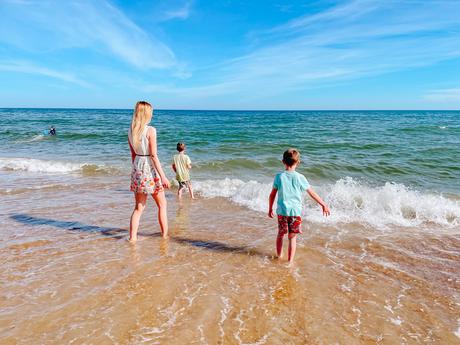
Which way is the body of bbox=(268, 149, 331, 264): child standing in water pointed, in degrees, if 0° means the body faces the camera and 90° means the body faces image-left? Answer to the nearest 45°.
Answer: approximately 180°

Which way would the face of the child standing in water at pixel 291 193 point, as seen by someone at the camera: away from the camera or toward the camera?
away from the camera

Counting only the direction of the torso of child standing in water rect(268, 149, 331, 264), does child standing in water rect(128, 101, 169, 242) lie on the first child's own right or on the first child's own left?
on the first child's own left

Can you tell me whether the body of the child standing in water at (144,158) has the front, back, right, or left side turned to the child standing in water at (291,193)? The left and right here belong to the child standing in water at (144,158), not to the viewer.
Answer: right

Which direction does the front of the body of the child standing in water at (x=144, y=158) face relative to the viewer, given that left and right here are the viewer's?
facing away from the viewer and to the right of the viewer

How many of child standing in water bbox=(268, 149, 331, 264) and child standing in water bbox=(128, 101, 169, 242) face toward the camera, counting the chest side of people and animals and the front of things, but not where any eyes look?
0
